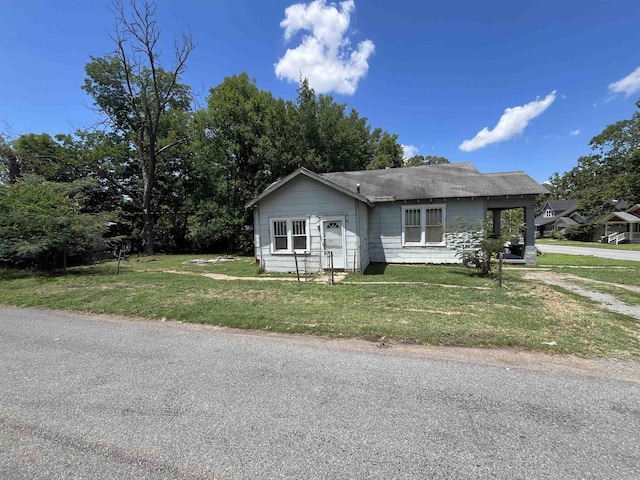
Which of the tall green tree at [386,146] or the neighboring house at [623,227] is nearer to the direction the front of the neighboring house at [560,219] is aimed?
the tall green tree

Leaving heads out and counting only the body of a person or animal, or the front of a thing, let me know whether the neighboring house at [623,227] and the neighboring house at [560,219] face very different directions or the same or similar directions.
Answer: same or similar directions

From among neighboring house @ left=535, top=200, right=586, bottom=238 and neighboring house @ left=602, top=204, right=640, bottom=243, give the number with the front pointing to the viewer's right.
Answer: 0

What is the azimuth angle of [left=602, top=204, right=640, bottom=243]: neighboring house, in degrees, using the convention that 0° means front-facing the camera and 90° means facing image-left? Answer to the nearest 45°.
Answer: approximately 45°

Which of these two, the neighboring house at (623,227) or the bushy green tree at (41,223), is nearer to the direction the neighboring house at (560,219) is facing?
the bushy green tree

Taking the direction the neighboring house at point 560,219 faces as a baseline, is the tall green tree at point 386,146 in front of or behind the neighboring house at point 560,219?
in front

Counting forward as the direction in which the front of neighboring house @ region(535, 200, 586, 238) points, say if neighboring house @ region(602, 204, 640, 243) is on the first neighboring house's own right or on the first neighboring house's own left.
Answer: on the first neighboring house's own left

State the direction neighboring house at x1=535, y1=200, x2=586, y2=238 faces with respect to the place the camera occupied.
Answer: facing the viewer and to the left of the viewer

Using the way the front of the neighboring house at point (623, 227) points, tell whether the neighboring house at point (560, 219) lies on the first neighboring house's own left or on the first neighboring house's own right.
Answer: on the first neighboring house's own right
